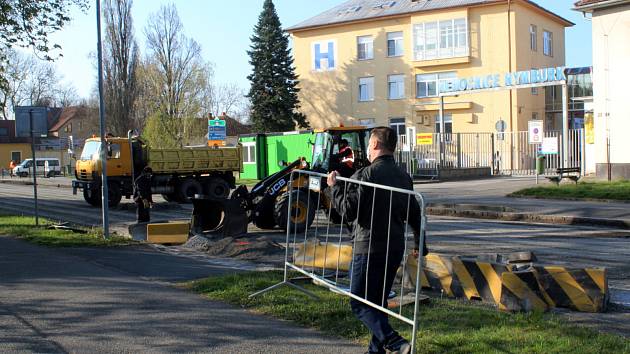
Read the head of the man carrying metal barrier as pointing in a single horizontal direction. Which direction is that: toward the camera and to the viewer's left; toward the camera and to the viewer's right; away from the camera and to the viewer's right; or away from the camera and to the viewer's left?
away from the camera and to the viewer's left

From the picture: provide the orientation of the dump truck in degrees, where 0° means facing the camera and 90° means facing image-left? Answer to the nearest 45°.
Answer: approximately 45°

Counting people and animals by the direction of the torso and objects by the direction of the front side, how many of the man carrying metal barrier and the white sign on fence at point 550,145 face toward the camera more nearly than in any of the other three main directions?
1

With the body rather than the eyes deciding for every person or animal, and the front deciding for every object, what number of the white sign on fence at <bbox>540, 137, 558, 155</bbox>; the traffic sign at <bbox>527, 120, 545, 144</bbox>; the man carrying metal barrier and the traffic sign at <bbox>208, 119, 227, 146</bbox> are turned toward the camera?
3

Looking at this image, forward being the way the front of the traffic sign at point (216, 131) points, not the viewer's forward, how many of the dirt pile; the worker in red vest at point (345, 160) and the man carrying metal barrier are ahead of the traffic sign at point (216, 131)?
3

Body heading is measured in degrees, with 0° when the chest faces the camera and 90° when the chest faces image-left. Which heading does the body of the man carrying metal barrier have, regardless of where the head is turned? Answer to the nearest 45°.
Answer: approximately 135°

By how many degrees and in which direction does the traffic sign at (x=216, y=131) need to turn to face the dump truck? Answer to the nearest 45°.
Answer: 0° — it already faces it

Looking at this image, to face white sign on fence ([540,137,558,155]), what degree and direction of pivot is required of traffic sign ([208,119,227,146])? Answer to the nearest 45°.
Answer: approximately 45° to its left

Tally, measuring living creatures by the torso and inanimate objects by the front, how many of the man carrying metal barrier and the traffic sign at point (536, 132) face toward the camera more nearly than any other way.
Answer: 1
